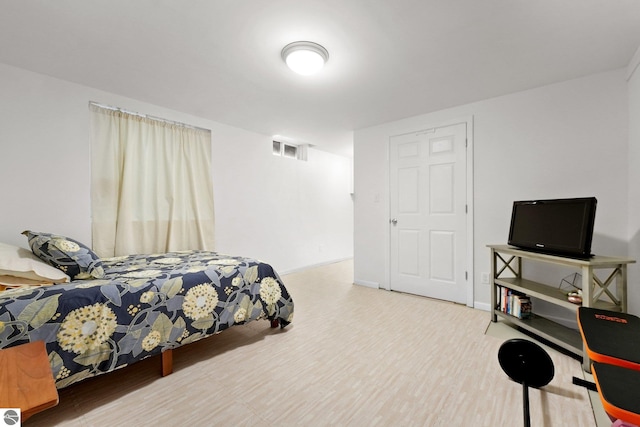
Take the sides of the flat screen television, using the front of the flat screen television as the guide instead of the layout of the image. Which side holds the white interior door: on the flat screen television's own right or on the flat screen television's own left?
on the flat screen television's own right

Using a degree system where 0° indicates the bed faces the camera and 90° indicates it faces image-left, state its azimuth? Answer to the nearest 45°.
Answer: approximately 225°

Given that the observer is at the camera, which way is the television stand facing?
facing the viewer and to the left of the viewer

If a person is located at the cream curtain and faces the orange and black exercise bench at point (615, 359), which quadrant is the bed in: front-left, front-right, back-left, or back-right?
front-right

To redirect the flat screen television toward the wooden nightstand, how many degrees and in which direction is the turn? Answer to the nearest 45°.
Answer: approximately 45° to its left

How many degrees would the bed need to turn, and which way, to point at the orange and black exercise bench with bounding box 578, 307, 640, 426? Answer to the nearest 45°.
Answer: approximately 90° to its right

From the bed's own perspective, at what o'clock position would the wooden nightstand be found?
The wooden nightstand is roughly at 5 o'clock from the bed.

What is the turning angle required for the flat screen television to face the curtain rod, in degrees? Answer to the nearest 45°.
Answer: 0° — it already faces it

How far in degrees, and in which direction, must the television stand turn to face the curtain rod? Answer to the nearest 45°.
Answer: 0° — it already faces it
